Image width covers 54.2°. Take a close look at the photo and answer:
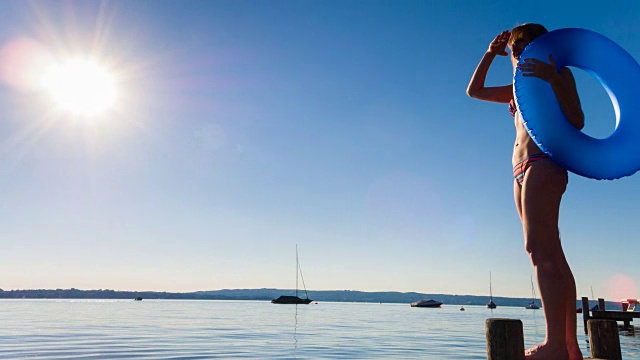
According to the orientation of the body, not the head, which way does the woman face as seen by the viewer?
to the viewer's left
